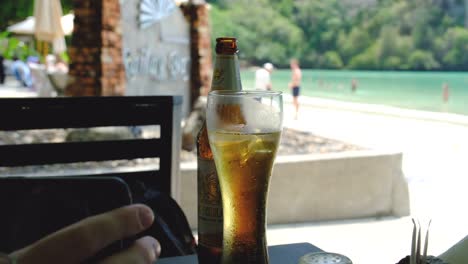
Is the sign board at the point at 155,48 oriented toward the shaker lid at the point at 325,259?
yes

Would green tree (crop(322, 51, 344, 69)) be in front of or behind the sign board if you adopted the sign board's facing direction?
behind

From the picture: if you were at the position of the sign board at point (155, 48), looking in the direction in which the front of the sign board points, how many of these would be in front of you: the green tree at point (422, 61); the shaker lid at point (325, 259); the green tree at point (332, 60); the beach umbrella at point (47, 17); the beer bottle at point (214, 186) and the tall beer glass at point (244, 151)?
3

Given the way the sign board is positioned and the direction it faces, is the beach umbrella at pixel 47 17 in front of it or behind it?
behind

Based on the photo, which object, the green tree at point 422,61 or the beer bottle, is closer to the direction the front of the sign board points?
the beer bottle

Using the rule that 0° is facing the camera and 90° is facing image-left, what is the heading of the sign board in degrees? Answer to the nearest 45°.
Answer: approximately 0°

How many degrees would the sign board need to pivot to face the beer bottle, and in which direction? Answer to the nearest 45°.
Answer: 0° — it already faces it

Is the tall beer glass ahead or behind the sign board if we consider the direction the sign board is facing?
ahead

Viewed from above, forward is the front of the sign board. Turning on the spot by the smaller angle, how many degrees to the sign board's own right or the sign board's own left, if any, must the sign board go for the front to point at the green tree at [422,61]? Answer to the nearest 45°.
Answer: approximately 135° to the sign board's own left

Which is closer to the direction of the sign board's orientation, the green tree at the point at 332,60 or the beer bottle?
the beer bottle

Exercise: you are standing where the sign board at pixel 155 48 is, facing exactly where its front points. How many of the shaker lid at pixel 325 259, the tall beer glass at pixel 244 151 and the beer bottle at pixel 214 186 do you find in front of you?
3
